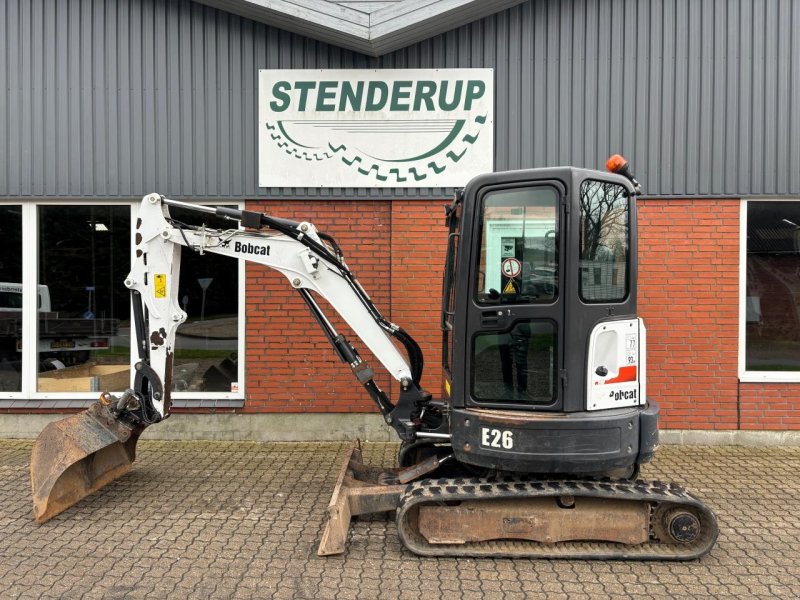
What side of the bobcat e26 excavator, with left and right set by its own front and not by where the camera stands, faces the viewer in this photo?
left

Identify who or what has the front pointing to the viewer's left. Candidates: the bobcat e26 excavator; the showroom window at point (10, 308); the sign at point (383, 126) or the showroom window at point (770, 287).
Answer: the bobcat e26 excavator

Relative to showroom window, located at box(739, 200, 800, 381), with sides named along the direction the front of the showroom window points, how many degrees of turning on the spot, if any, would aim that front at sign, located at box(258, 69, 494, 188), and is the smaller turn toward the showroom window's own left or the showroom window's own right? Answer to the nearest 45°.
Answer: approximately 45° to the showroom window's own right

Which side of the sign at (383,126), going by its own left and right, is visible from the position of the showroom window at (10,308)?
right

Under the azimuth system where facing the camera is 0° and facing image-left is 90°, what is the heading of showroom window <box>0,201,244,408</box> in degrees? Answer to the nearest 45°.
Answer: approximately 0°
